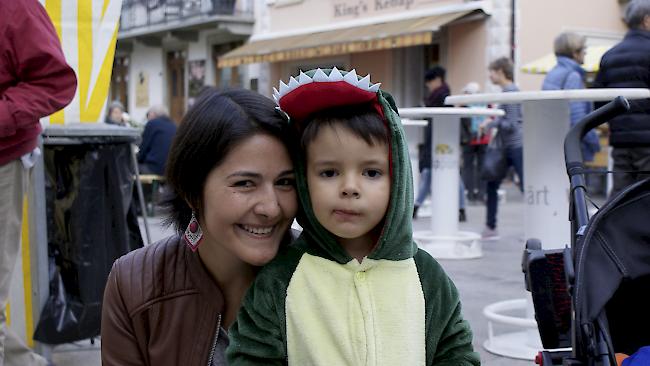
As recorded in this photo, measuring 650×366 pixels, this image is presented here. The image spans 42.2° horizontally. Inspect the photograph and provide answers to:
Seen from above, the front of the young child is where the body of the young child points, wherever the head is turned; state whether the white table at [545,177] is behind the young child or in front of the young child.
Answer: behind

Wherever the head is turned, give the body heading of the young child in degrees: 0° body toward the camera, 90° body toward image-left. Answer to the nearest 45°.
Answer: approximately 0°

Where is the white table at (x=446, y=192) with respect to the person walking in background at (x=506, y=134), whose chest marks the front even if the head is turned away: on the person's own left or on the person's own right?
on the person's own left

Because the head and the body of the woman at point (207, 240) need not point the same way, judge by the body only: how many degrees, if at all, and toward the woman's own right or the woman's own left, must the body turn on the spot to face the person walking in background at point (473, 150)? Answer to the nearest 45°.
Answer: approximately 135° to the woman's own left

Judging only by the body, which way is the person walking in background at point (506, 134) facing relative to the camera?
to the viewer's left

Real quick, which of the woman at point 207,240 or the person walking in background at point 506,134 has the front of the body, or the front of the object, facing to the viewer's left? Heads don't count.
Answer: the person walking in background

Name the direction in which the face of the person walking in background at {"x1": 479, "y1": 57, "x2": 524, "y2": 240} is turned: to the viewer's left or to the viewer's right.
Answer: to the viewer's left

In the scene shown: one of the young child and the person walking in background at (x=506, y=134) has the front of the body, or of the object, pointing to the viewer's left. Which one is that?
the person walking in background

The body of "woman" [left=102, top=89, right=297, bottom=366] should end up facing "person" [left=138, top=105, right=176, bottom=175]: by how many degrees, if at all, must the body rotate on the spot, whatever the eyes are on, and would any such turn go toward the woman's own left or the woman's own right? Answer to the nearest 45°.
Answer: approximately 135° to the woman's own left

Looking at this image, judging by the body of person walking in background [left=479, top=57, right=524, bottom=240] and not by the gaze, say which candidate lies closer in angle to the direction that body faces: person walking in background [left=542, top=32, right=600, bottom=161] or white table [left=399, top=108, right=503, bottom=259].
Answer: the white table
